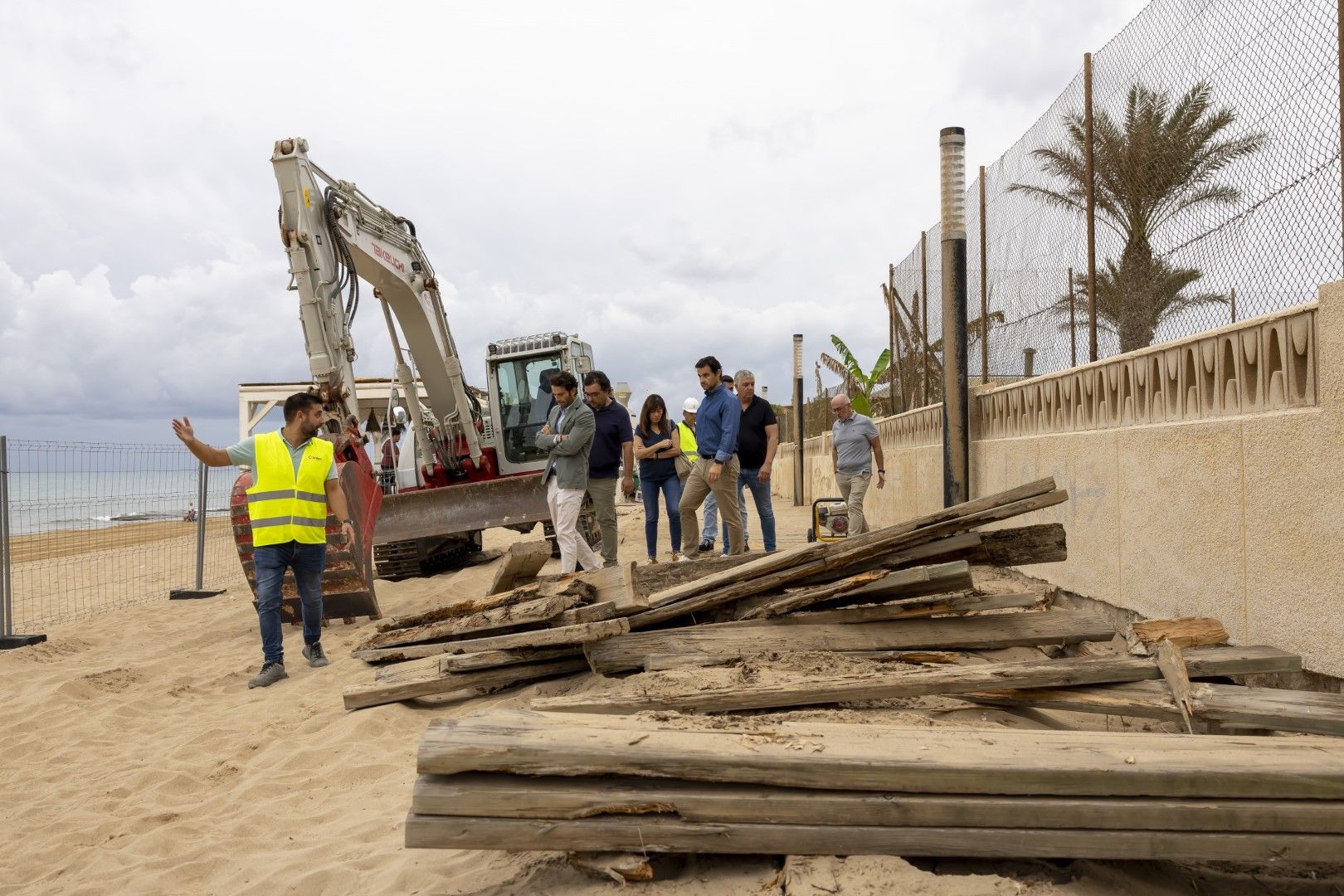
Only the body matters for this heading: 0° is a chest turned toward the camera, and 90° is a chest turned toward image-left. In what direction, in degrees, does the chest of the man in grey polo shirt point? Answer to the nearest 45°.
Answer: approximately 45°

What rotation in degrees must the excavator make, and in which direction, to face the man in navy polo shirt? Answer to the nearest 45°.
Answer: approximately 90° to its left

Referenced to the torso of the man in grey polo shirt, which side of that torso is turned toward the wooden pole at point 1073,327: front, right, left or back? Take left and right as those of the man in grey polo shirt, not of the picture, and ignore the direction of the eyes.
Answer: left

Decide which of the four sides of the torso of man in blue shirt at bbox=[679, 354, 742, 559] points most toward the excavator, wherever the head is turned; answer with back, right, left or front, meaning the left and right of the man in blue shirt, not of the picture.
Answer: right

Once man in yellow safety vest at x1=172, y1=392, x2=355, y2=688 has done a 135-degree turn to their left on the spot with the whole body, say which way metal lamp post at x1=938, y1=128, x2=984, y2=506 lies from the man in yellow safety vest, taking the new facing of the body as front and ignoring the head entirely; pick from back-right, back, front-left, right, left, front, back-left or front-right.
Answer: front-right

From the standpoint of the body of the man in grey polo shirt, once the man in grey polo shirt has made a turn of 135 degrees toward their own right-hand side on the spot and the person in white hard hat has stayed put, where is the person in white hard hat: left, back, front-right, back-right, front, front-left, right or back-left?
front-left

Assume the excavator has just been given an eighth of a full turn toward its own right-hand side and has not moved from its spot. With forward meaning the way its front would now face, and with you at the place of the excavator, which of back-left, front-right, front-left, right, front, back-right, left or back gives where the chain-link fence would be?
back-left

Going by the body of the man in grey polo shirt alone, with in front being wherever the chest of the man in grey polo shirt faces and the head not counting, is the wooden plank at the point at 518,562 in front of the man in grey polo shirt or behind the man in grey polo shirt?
in front

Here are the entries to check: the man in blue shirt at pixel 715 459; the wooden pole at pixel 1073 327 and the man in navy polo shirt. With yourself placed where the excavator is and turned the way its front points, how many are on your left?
3
